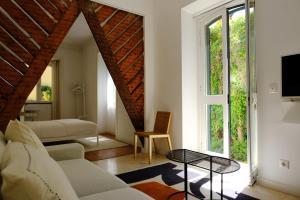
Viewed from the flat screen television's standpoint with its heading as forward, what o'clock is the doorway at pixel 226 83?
The doorway is roughly at 3 o'clock from the flat screen television.

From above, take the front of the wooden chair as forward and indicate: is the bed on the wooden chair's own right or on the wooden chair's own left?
on the wooden chair's own right

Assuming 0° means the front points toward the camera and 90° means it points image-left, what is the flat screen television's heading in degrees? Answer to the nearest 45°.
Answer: approximately 45°

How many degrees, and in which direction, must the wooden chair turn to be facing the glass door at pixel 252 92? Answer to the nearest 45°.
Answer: approximately 90° to its left

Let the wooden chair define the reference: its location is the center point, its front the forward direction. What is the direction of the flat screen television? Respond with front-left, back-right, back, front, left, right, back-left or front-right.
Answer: left
